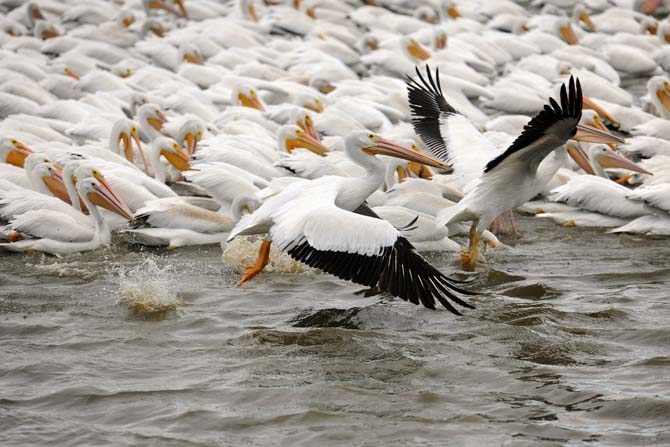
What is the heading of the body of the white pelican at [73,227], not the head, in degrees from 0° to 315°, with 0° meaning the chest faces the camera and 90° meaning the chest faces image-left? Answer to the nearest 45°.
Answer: approximately 270°

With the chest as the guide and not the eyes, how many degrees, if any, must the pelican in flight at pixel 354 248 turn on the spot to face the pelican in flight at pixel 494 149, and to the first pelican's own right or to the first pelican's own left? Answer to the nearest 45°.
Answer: approximately 45° to the first pelican's own left

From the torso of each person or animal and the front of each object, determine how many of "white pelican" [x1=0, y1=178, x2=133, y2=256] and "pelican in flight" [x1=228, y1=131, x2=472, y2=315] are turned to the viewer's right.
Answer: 2

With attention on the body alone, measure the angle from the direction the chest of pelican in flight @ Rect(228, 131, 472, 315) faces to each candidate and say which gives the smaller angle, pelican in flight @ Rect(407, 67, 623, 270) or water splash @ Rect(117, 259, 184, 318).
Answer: the pelican in flight

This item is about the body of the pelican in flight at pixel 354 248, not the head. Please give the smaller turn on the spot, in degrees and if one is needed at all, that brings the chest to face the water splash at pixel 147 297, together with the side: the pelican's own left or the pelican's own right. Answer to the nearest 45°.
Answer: approximately 135° to the pelican's own left

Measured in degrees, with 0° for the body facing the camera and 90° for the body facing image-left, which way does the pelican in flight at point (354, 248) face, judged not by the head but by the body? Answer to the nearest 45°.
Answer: approximately 270°

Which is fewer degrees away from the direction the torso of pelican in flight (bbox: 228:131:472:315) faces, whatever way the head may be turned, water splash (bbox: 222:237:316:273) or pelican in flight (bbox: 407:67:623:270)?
the pelican in flight

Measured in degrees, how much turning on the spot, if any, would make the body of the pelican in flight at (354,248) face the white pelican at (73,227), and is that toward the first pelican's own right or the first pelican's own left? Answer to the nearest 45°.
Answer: approximately 135° to the first pelican's own left
